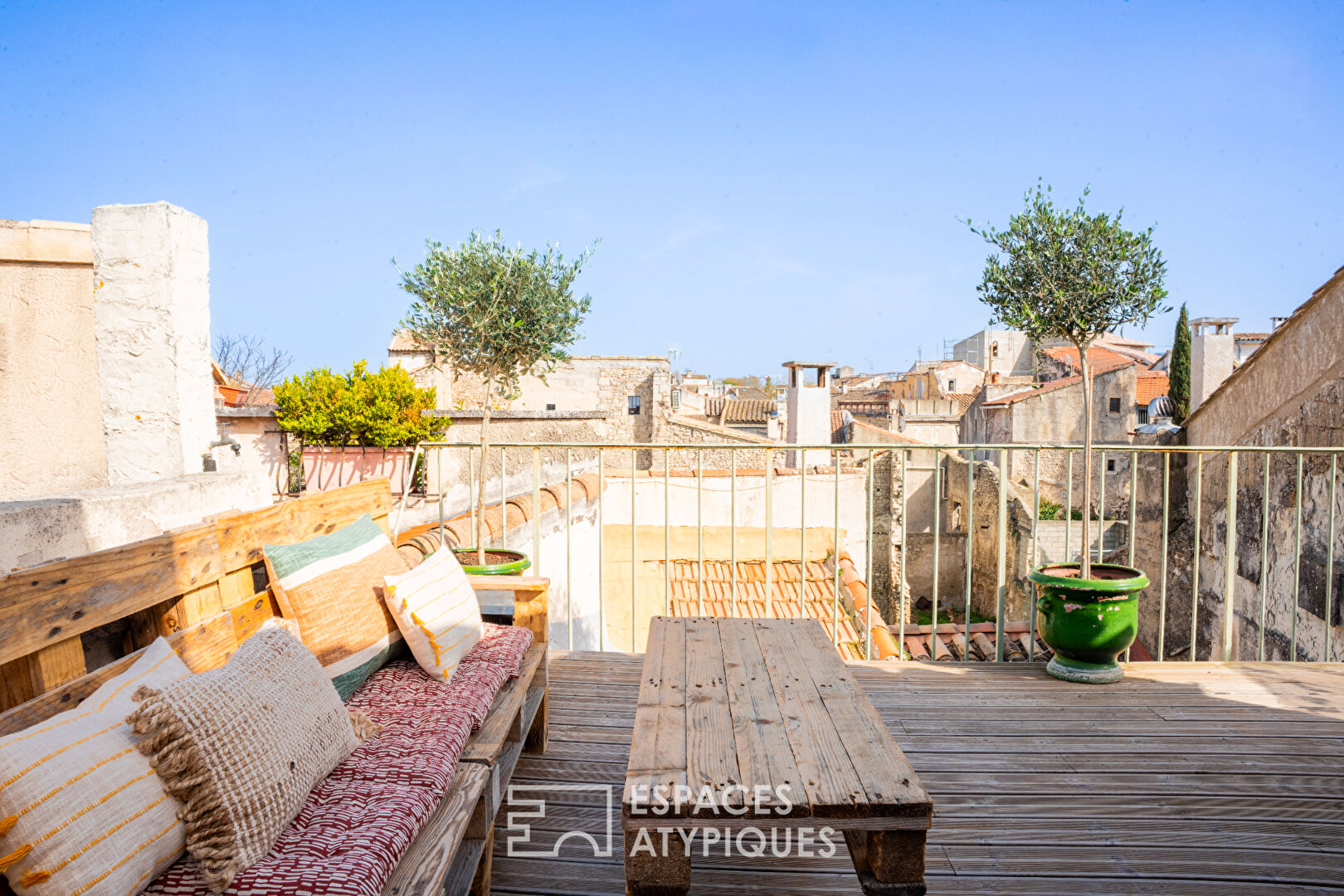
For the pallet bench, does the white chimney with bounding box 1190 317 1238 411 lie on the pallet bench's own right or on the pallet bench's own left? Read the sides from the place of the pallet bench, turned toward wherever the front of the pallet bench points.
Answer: on the pallet bench's own left

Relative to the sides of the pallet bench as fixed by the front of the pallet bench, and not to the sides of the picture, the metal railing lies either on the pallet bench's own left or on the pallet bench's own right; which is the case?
on the pallet bench's own left

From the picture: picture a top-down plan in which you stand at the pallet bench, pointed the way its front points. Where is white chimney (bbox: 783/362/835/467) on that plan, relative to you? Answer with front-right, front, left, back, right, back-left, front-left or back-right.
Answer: left

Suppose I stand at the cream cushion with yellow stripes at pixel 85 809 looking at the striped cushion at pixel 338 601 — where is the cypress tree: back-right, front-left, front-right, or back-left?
front-right

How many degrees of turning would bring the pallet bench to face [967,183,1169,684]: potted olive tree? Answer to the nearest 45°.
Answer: approximately 45° to its left

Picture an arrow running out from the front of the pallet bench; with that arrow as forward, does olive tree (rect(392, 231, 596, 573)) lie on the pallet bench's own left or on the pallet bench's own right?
on the pallet bench's own left

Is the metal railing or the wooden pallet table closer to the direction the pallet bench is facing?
the wooden pallet table

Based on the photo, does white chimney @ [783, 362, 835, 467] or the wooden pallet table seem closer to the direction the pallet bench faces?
the wooden pallet table

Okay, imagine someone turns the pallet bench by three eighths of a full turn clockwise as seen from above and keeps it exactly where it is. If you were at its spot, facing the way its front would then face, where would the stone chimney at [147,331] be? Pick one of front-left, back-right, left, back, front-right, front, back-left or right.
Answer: right

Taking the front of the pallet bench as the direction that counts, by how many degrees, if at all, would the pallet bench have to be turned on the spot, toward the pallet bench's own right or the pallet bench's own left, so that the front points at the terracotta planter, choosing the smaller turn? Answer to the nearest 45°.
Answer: approximately 135° to the pallet bench's own left

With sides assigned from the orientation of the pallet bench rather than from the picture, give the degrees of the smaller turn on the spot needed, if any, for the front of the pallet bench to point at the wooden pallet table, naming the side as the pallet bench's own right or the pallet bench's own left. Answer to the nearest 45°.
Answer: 0° — it already faces it

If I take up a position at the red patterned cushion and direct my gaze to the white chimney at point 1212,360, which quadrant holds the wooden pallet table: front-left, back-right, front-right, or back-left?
front-right
